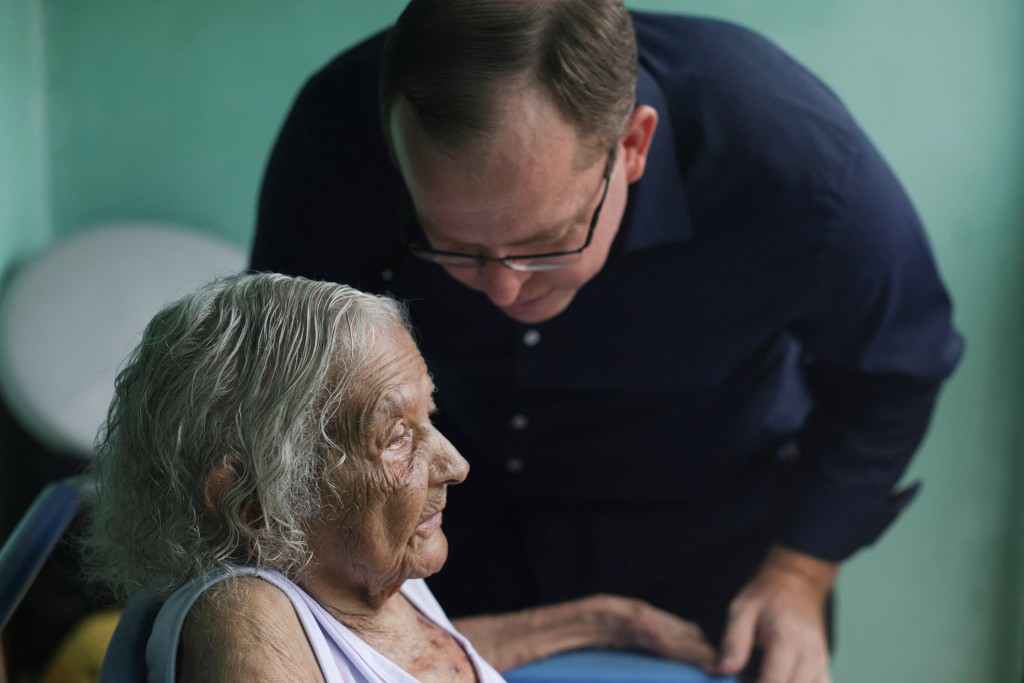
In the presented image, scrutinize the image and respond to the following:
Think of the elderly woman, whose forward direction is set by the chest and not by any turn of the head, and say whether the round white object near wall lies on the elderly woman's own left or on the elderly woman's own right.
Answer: on the elderly woman's own left

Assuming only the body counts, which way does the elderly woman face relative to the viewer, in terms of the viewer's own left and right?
facing to the right of the viewer

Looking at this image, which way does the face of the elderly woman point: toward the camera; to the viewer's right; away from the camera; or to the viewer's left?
to the viewer's right
